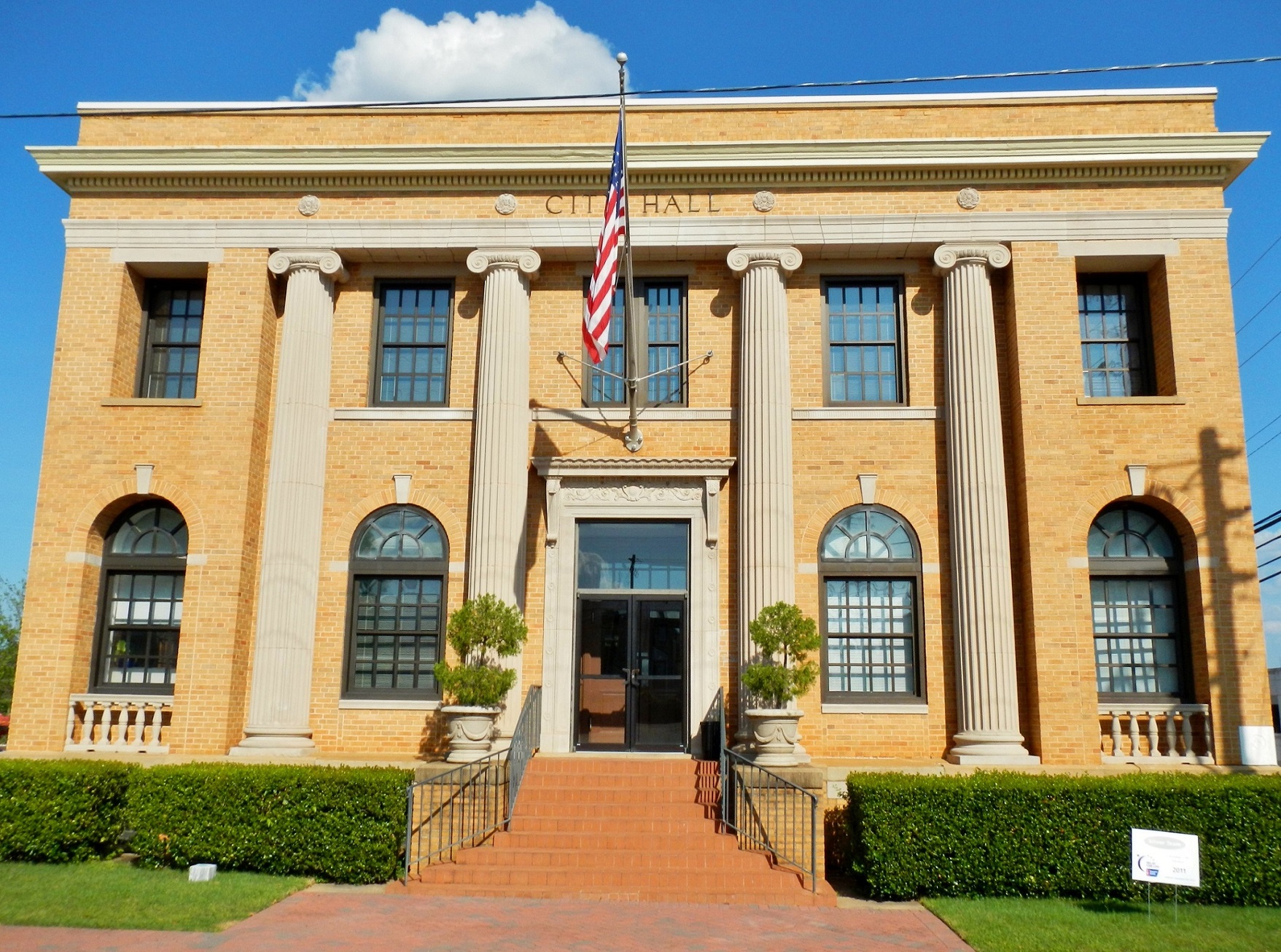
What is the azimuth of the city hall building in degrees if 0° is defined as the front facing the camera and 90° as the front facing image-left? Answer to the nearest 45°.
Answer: approximately 0°

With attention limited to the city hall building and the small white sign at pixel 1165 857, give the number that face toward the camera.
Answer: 2

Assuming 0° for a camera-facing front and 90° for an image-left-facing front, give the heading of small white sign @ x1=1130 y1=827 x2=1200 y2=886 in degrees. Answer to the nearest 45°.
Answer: approximately 0°

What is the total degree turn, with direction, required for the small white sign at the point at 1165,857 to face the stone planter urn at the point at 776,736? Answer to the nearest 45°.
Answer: approximately 90° to its right

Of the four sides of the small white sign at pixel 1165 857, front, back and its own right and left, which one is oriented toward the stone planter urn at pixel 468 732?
right

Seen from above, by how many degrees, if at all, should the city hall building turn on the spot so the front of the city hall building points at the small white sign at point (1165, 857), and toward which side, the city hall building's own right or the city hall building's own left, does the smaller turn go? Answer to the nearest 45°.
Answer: approximately 45° to the city hall building's own left

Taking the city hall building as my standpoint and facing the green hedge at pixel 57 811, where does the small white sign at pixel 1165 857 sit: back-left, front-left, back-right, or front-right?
back-left

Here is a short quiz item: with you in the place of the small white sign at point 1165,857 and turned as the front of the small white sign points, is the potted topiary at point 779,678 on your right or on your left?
on your right
